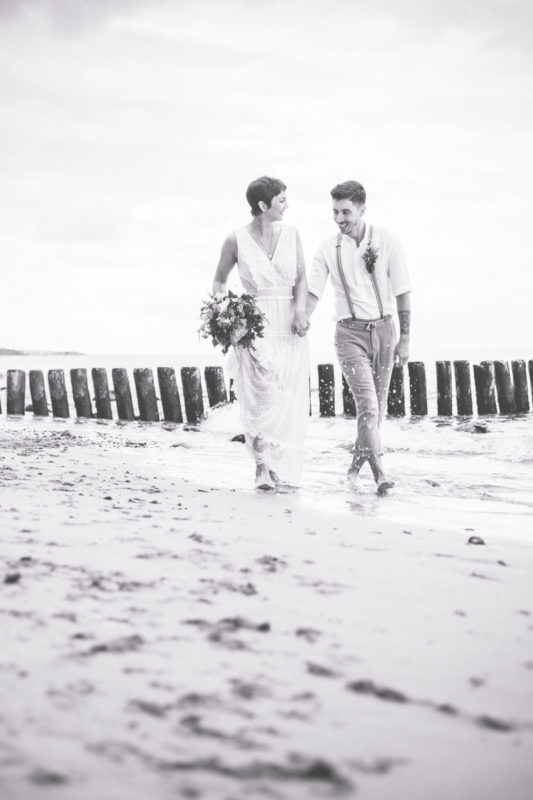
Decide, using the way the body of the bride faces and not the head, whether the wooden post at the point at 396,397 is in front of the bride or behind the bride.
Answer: behind

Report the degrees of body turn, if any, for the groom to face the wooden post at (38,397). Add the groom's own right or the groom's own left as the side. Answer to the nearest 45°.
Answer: approximately 135° to the groom's own right

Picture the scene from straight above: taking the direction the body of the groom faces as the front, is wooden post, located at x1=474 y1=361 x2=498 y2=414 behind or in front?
behind

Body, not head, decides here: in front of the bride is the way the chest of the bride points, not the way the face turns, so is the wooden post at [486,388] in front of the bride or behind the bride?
behind

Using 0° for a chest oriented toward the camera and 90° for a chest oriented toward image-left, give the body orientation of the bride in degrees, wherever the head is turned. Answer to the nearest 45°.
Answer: approximately 0°

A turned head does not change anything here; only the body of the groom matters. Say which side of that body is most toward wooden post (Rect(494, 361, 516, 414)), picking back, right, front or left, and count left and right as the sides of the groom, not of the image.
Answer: back

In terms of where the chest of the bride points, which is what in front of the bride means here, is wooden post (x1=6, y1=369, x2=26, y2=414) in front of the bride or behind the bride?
behind

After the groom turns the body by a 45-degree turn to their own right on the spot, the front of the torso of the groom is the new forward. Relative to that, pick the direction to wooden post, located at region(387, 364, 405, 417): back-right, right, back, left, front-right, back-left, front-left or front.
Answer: back-right

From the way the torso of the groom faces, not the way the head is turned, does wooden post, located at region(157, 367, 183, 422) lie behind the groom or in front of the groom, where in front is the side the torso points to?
behind

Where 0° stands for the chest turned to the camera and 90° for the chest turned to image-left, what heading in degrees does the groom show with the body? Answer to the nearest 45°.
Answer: approximately 0°

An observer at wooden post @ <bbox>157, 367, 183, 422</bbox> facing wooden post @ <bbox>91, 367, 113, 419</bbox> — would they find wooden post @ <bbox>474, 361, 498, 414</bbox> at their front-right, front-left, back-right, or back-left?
back-right
